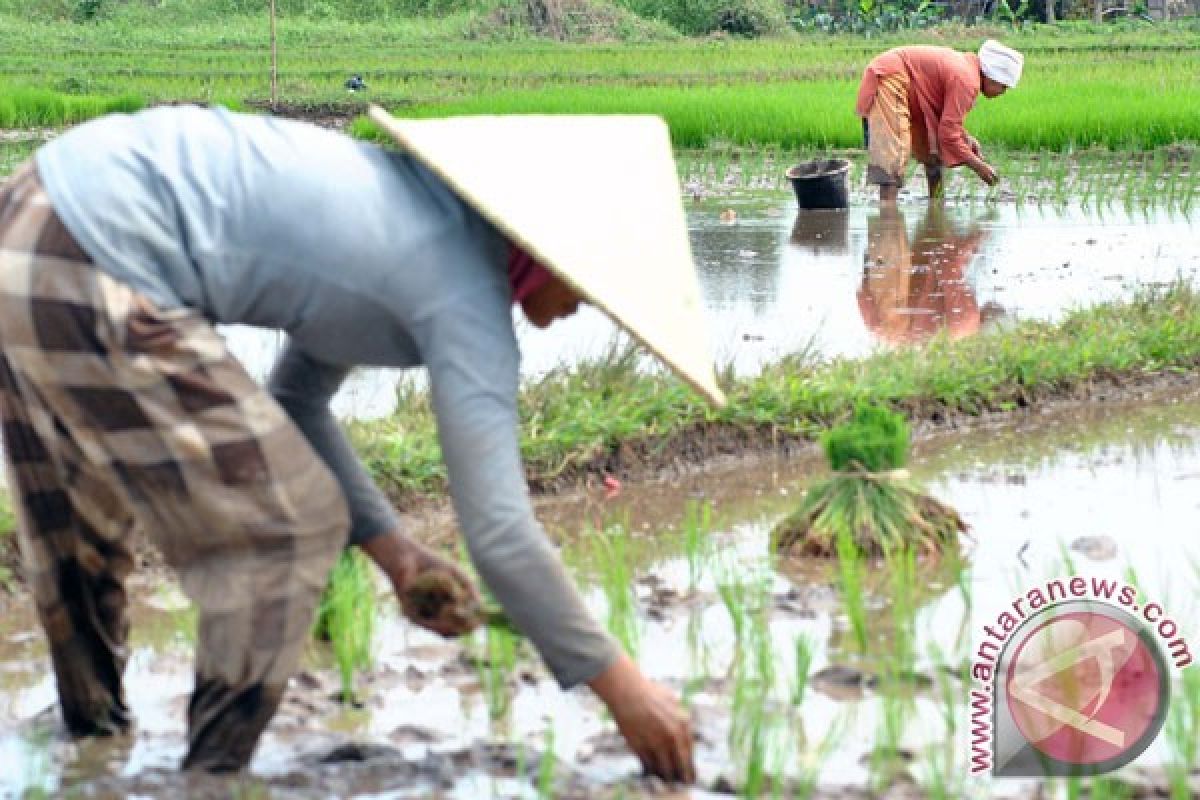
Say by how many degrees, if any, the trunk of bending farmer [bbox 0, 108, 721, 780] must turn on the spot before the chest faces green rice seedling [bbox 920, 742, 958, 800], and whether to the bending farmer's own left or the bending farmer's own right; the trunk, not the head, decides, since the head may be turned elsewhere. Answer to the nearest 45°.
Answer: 0° — they already face it

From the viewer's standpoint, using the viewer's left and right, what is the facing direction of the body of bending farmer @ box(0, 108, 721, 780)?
facing to the right of the viewer

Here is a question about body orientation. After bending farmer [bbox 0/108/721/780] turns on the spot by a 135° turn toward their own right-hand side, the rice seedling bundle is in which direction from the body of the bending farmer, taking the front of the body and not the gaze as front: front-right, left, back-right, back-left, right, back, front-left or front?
back

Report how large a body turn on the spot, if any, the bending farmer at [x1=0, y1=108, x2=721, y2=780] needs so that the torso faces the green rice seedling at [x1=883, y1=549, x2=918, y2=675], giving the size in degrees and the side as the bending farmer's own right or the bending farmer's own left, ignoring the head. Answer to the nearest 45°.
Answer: approximately 45° to the bending farmer's own left

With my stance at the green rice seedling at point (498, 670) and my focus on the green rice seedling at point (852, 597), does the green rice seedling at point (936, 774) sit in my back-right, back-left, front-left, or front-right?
front-right

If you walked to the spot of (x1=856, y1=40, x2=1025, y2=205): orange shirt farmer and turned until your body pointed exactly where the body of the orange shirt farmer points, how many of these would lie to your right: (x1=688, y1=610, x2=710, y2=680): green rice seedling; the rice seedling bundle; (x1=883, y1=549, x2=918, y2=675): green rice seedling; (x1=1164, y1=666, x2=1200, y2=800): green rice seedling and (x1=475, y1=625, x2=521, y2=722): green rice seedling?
5

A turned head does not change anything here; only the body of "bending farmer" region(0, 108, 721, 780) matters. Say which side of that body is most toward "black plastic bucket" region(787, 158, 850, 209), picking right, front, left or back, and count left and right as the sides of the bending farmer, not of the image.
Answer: left

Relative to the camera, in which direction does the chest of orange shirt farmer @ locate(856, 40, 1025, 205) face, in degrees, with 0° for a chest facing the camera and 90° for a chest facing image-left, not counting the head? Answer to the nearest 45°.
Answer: approximately 270°

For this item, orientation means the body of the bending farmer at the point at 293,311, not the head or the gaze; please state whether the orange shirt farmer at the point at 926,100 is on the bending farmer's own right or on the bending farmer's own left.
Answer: on the bending farmer's own left

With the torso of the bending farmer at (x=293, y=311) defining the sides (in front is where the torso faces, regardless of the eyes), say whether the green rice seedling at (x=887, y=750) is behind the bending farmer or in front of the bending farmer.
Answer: in front

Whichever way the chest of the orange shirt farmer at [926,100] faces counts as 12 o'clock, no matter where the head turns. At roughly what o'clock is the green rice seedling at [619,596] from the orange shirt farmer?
The green rice seedling is roughly at 3 o'clock from the orange shirt farmer.

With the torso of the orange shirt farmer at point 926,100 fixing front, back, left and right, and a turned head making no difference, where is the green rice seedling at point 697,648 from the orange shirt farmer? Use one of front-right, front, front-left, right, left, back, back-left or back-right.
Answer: right

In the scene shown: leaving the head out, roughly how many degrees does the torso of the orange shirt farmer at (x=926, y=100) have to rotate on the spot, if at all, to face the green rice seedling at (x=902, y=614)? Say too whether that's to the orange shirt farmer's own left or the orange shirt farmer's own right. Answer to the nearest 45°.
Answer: approximately 90° to the orange shirt farmer's own right

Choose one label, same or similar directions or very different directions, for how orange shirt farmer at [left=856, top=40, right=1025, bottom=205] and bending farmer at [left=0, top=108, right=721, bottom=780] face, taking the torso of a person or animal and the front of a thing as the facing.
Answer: same or similar directions

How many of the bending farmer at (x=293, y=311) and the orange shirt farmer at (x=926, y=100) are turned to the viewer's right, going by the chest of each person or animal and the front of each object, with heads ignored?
2

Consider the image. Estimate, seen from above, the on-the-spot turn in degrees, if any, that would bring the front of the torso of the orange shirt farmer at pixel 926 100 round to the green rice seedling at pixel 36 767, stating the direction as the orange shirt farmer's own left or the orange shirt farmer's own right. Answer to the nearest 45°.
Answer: approximately 90° to the orange shirt farmer's own right

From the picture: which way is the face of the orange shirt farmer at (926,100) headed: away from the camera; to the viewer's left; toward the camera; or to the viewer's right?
to the viewer's right
